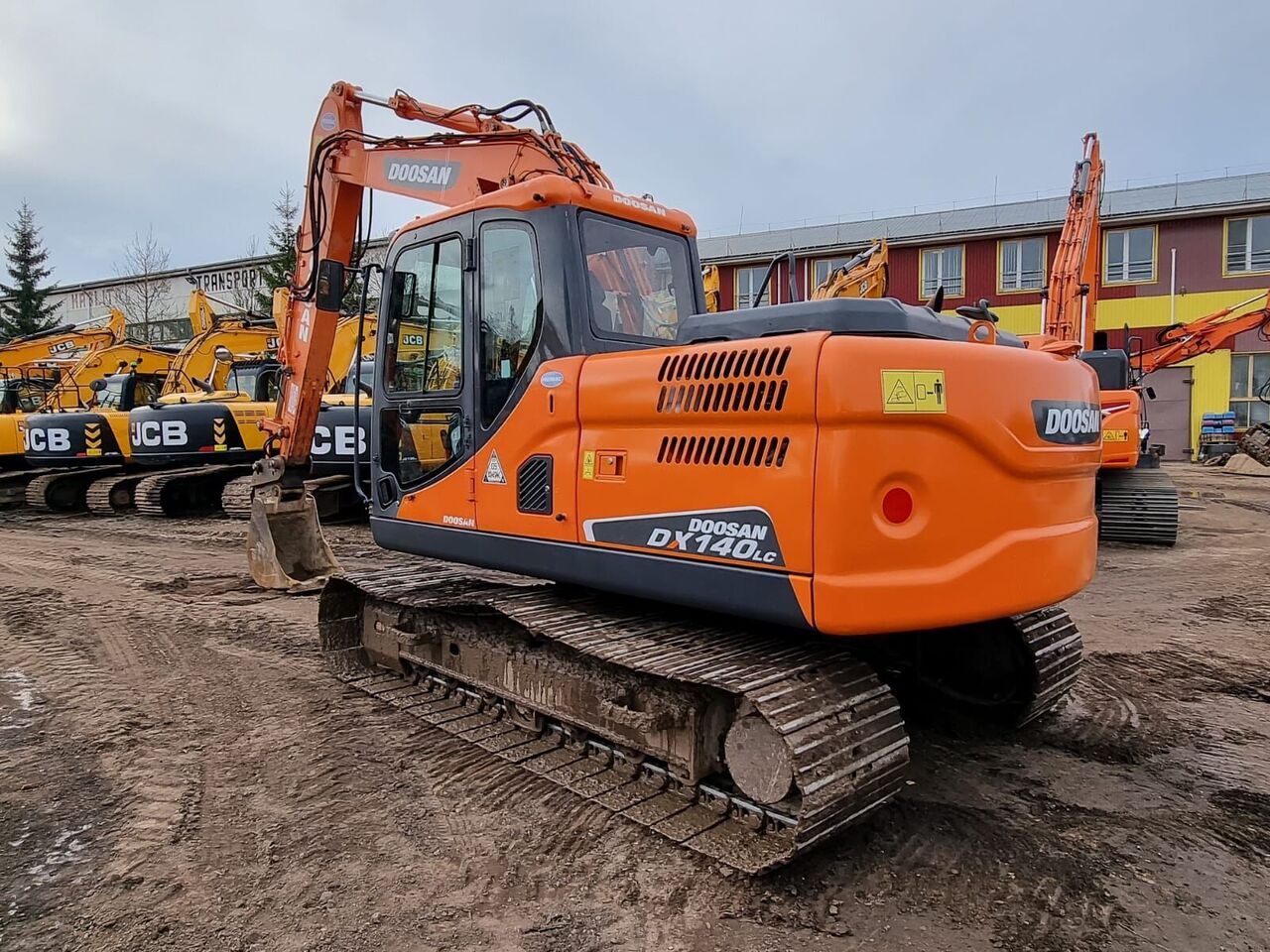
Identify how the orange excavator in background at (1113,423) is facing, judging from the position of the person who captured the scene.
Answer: facing away from the viewer

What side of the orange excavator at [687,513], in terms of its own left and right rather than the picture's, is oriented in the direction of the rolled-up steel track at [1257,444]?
right

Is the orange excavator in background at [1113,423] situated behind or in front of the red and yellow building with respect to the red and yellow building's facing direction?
in front

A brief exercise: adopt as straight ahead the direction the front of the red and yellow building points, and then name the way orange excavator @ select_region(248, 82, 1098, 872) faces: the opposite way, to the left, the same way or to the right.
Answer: to the right

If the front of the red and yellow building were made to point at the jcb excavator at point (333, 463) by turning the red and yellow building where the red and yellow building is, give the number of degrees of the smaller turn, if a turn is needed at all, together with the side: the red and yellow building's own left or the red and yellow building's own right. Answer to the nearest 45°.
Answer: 0° — it already faces it

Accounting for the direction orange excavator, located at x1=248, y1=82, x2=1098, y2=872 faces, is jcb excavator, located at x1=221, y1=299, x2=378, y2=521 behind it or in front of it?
in front

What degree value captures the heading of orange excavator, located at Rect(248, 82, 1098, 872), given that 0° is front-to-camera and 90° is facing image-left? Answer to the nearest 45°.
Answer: approximately 135°

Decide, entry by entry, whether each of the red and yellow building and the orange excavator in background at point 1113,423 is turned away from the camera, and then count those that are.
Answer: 1

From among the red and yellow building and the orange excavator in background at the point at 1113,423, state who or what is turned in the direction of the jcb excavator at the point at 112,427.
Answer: the red and yellow building

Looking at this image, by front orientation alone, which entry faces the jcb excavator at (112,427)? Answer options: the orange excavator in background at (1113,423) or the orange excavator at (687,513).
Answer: the orange excavator

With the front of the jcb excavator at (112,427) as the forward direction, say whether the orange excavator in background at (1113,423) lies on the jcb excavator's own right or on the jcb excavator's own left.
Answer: on the jcb excavator's own right

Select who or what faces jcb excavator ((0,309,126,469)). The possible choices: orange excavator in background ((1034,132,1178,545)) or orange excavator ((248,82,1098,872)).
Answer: the orange excavator

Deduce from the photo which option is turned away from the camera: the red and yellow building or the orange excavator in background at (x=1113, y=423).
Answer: the orange excavator in background
